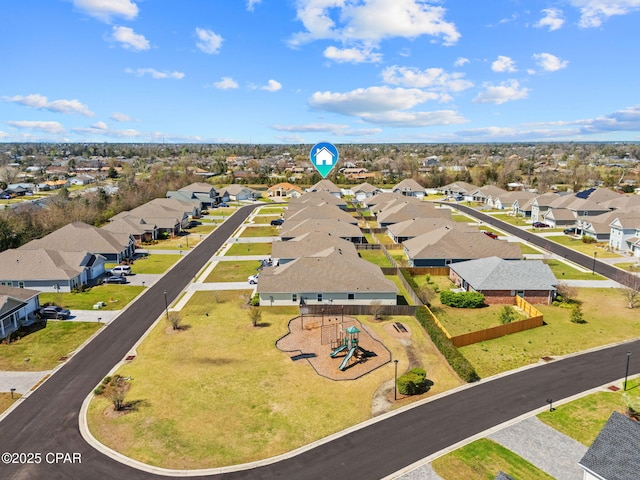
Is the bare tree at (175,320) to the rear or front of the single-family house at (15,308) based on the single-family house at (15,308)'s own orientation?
to the front

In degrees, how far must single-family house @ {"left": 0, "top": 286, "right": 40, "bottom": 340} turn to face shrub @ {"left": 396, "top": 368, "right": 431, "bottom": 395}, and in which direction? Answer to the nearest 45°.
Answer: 0° — it already faces it

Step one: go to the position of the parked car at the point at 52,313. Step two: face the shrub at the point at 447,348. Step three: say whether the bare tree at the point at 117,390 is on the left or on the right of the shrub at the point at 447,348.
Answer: right

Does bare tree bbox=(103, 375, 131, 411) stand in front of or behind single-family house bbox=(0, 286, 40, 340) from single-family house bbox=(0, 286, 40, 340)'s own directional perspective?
in front

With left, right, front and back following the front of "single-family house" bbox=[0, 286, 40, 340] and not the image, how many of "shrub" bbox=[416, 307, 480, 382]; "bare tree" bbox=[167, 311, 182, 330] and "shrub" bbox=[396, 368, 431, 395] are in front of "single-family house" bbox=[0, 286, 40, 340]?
3

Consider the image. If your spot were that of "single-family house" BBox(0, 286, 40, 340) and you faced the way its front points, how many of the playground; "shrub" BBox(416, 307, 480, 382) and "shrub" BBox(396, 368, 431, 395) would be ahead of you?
3

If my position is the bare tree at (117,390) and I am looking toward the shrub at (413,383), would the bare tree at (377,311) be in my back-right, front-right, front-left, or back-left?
front-left

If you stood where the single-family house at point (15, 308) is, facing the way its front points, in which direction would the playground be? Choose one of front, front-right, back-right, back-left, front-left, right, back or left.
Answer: front

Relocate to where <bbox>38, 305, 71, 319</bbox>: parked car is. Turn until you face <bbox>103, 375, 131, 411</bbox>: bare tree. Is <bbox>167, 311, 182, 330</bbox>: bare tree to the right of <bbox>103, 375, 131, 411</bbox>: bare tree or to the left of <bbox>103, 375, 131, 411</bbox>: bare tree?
left

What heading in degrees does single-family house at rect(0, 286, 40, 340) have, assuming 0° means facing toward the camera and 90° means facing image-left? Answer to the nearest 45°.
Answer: approximately 315°

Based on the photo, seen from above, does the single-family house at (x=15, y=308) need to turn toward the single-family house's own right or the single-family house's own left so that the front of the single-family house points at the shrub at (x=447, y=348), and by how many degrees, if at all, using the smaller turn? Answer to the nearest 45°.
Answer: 0° — it already faces it

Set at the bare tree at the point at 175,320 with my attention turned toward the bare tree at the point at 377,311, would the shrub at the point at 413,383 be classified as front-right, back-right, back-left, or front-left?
front-right
